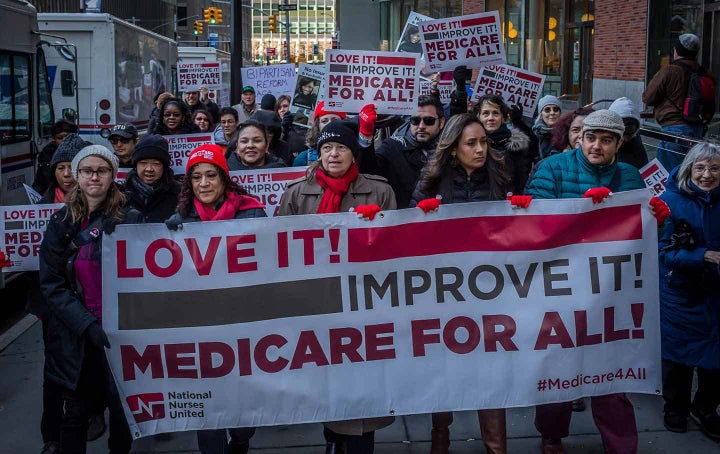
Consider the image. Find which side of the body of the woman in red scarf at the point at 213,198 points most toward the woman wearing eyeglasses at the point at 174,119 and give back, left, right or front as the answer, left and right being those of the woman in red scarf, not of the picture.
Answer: back

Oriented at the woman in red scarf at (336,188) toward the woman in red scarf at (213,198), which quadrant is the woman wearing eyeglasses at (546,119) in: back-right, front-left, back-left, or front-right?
back-right

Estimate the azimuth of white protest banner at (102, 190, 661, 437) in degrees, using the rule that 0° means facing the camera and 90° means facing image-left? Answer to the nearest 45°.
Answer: approximately 0°

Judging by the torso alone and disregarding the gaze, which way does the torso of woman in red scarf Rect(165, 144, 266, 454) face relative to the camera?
toward the camera

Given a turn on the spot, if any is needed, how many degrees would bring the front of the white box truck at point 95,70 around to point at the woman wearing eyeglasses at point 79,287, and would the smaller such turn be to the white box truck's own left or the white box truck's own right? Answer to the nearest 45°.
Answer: approximately 135° to the white box truck's own right

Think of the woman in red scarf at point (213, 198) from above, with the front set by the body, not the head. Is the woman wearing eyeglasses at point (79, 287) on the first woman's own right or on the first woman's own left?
on the first woman's own right

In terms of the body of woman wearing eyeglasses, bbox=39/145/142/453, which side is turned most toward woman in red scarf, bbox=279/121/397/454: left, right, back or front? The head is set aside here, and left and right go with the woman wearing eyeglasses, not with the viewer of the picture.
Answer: left

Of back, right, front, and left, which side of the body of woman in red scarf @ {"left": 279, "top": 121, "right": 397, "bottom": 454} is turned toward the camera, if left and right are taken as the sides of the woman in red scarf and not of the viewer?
front
